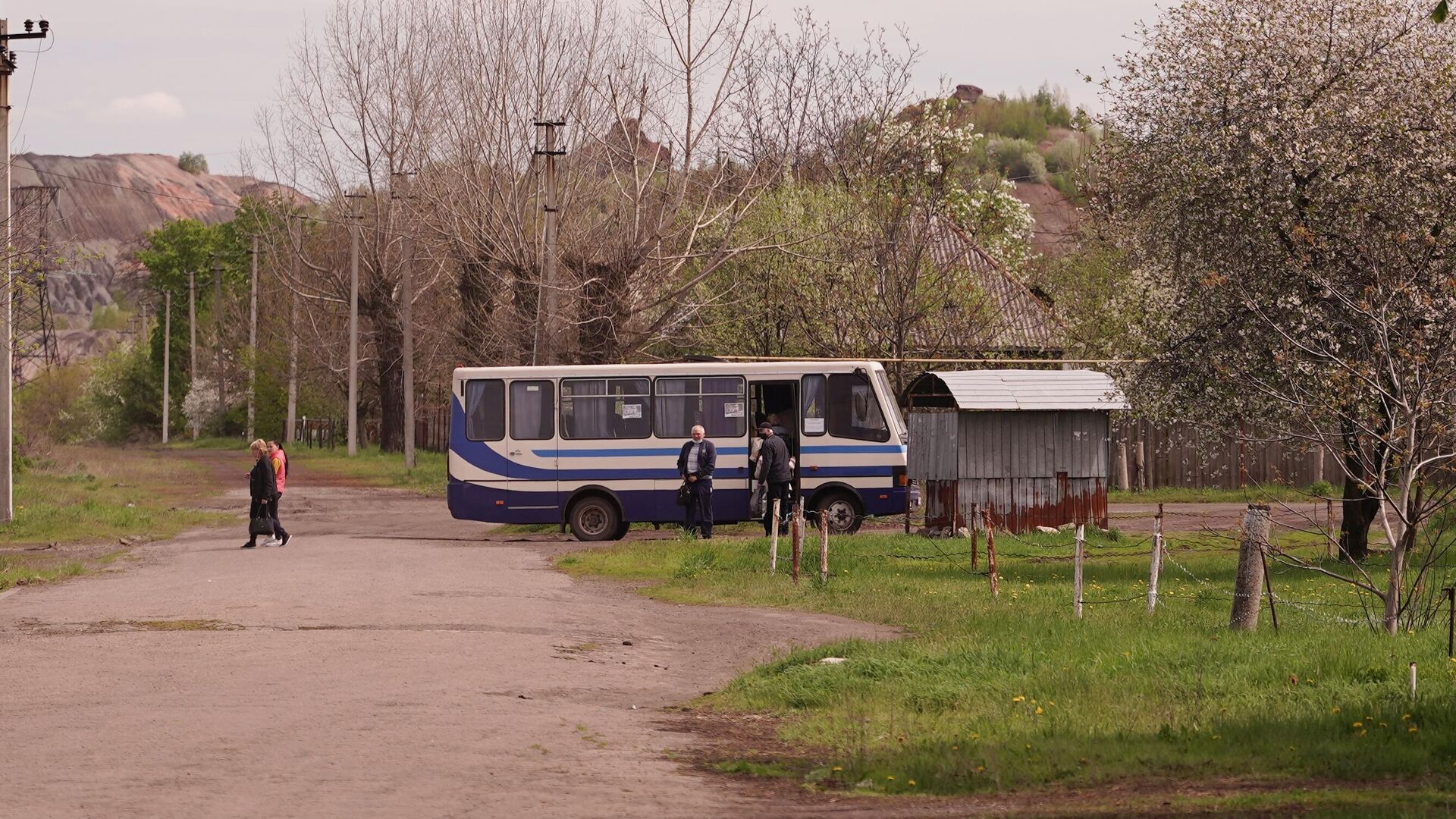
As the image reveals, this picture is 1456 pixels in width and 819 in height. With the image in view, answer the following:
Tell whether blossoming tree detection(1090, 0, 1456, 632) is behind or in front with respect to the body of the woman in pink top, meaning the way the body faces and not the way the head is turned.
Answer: behind

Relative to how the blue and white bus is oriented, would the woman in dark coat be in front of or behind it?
behind

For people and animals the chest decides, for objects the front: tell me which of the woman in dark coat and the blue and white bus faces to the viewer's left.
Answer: the woman in dark coat

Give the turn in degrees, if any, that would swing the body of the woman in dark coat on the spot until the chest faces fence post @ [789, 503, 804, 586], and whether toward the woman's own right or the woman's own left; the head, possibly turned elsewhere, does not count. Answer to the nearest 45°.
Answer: approximately 135° to the woman's own left

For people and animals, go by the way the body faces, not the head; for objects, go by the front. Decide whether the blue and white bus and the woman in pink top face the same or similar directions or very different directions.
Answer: very different directions

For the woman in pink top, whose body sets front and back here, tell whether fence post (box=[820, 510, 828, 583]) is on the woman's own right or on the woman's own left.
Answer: on the woman's own left

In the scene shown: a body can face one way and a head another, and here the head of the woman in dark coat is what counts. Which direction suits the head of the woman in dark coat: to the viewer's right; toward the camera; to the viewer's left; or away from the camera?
to the viewer's left

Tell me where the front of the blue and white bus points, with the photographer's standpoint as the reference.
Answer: facing to the right of the viewer

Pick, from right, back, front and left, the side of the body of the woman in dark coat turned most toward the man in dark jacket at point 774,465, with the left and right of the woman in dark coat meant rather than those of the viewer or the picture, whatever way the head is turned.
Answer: back

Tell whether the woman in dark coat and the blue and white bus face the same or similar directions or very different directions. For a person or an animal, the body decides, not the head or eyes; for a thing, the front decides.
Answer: very different directions

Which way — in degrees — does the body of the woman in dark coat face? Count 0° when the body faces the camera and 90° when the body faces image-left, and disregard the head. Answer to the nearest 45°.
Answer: approximately 90°

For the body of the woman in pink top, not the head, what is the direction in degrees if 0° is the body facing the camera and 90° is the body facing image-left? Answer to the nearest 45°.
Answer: approximately 90°

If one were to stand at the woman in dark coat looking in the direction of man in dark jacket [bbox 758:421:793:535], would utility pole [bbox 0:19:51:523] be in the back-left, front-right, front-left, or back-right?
back-left

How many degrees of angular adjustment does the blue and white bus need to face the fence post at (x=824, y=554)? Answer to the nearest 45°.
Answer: approximately 90° to its right

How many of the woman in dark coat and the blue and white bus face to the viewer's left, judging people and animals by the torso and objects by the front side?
1

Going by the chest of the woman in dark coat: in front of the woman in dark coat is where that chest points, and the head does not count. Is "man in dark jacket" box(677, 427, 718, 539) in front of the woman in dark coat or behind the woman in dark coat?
behind
